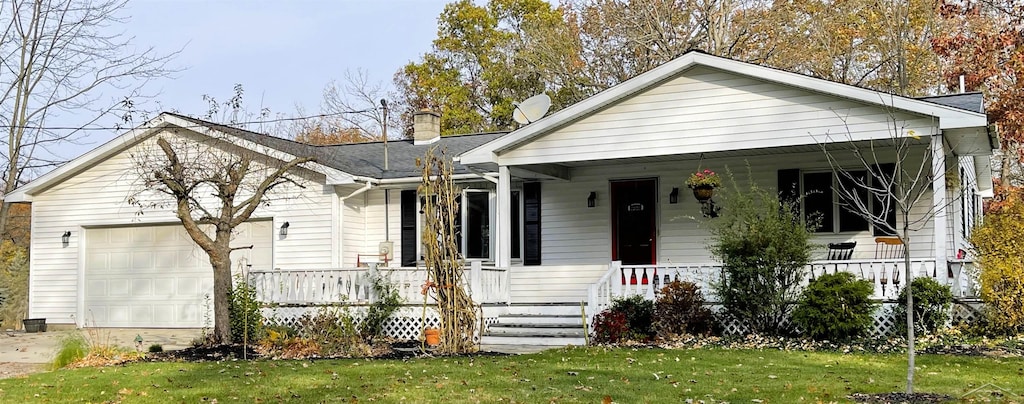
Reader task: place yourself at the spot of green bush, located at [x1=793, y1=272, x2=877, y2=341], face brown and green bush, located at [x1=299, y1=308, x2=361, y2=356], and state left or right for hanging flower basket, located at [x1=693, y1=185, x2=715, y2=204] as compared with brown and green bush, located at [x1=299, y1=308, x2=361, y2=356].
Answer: right

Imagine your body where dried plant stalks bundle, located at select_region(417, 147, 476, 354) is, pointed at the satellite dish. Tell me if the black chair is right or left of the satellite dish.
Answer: right

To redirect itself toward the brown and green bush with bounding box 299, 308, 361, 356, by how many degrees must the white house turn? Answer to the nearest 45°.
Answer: approximately 45° to its right

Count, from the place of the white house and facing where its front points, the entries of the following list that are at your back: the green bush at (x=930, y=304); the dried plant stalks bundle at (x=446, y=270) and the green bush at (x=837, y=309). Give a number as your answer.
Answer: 0

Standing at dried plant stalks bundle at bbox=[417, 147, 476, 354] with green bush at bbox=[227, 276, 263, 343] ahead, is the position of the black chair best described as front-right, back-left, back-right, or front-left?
back-right

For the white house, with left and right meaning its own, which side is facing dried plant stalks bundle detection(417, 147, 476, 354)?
front

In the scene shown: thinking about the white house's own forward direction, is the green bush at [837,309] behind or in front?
in front

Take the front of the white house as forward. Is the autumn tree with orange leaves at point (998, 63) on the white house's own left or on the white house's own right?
on the white house's own left

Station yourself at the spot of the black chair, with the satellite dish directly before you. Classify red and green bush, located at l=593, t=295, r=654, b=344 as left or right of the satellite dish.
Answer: left

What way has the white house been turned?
toward the camera

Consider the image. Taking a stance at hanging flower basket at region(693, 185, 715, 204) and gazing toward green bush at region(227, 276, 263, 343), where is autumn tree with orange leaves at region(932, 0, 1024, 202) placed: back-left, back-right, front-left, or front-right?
back-right
